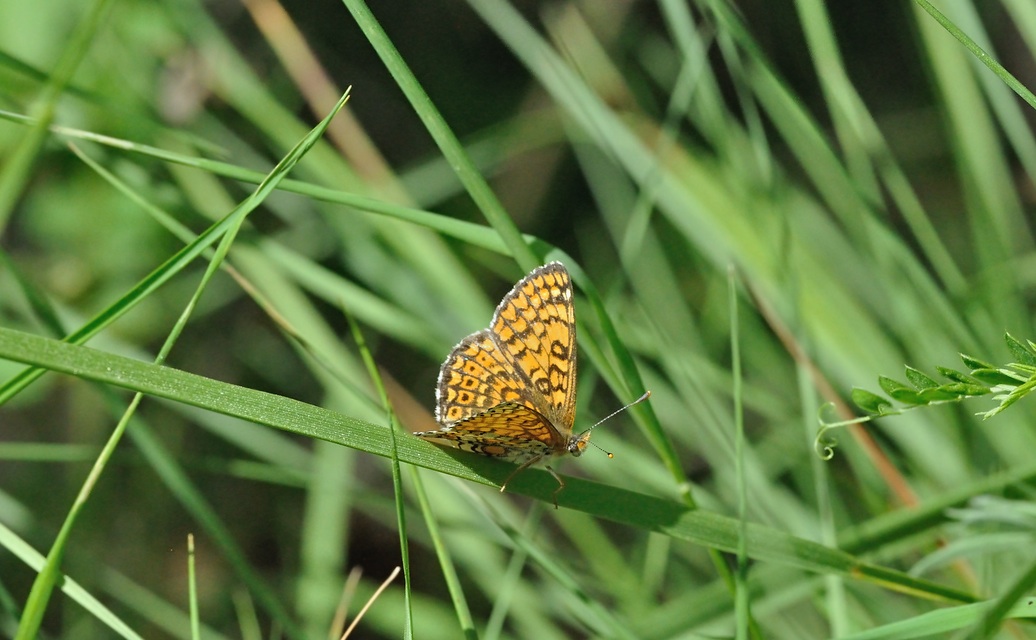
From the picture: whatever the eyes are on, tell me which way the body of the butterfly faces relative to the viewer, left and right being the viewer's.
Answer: facing to the right of the viewer
